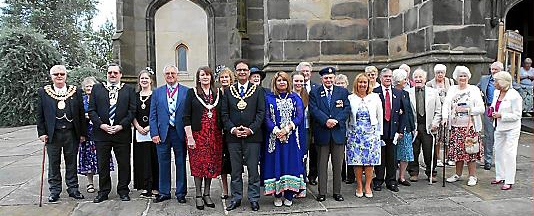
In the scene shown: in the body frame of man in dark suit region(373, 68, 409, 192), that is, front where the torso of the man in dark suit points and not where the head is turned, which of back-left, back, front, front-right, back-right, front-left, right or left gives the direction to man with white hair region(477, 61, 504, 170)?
back-left

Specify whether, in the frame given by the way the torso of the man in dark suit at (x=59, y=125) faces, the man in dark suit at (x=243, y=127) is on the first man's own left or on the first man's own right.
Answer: on the first man's own left

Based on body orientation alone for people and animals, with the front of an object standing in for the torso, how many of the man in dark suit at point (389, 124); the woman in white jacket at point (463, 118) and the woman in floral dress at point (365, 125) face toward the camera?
3

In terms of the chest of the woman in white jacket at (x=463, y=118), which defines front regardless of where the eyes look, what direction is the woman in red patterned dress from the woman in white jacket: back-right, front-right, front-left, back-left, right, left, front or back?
front-right

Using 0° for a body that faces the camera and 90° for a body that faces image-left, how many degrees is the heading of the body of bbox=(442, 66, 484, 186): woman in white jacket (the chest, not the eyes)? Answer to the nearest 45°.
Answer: approximately 0°

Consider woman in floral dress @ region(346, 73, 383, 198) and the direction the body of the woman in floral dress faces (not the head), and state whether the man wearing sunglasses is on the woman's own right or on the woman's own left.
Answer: on the woman's own right

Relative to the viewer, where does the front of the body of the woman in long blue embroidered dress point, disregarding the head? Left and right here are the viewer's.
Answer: facing the viewer

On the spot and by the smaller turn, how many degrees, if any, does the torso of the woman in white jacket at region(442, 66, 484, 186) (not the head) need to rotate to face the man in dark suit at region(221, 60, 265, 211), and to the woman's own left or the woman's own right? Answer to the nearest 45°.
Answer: approximately 45° to the woman's own right
